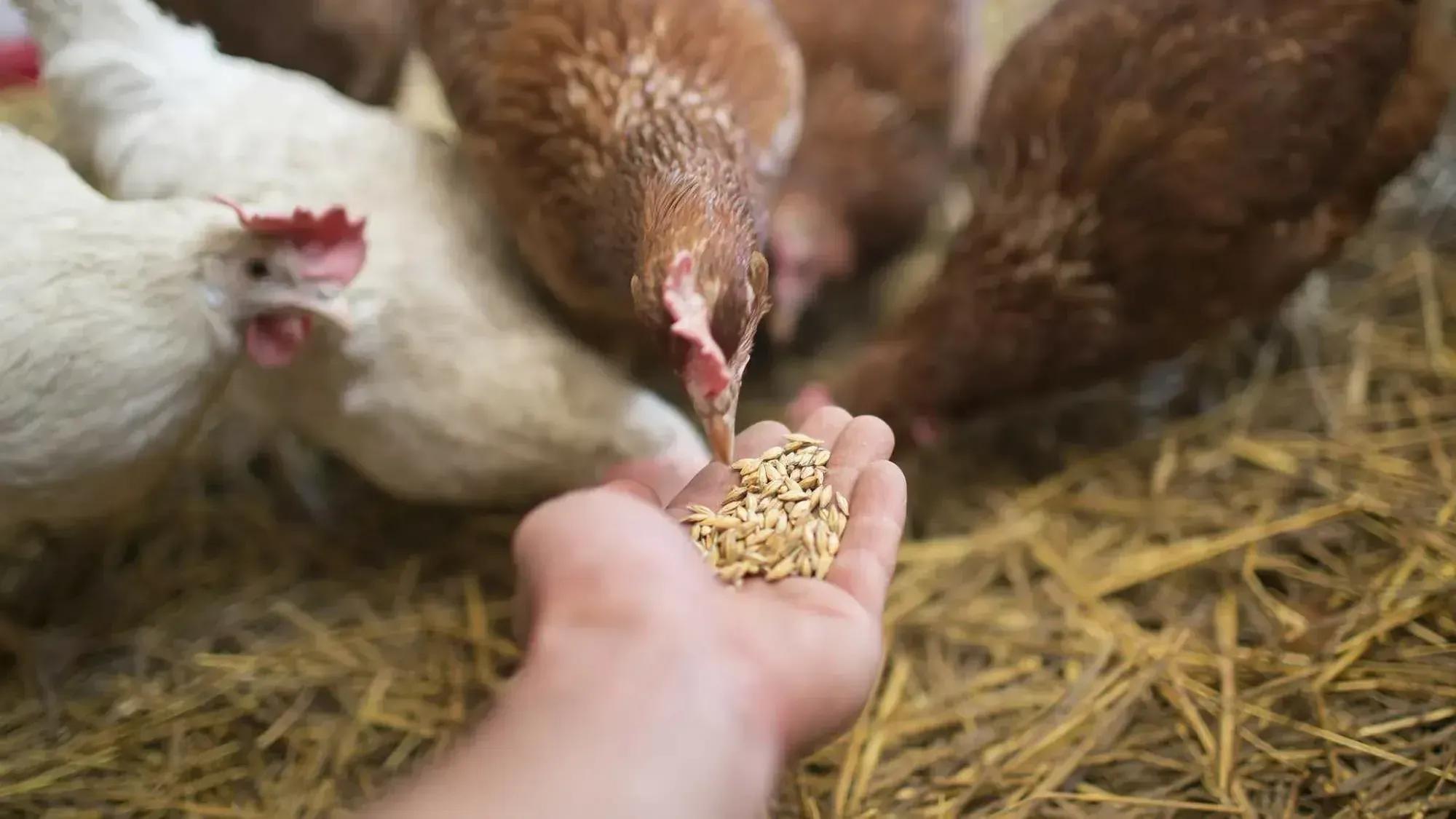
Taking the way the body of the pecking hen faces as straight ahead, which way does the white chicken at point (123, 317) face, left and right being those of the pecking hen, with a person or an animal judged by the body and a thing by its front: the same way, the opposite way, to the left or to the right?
to the left

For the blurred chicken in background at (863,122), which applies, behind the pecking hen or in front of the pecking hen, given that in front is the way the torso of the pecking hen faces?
behind

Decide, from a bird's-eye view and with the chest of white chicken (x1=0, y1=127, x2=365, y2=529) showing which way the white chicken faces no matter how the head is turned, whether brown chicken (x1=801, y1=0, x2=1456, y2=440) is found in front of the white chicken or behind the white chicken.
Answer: in front

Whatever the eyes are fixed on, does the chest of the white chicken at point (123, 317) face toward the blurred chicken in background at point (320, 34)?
no

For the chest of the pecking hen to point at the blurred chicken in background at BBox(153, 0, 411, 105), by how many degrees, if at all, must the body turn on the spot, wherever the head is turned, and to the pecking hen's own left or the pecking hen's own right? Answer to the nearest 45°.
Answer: approximately 135° to the pecking hen's own right

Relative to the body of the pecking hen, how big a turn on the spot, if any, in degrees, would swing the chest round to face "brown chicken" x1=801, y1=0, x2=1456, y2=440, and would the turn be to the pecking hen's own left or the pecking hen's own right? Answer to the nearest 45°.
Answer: approximately 90° to the pecking hen's own left

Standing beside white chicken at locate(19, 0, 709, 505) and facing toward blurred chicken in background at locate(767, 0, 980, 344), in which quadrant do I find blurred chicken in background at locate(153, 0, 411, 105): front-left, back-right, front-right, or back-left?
front-left

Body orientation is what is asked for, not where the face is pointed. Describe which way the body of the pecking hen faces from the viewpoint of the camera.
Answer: toward the camera

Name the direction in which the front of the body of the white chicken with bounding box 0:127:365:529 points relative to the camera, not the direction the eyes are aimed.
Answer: to the viewer's right

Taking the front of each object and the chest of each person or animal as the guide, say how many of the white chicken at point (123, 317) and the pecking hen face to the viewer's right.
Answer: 1

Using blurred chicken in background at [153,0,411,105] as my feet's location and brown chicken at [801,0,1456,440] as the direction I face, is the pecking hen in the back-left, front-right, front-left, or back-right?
front-right
